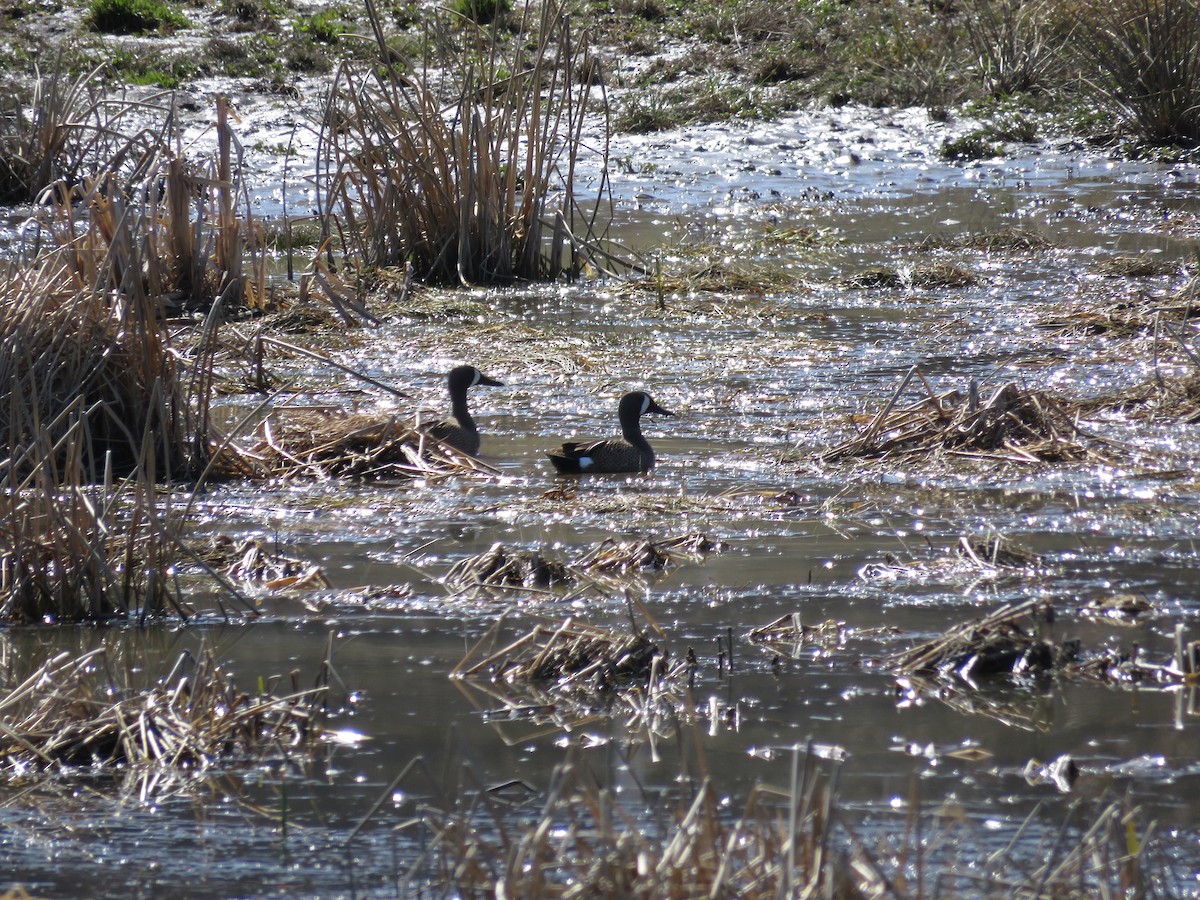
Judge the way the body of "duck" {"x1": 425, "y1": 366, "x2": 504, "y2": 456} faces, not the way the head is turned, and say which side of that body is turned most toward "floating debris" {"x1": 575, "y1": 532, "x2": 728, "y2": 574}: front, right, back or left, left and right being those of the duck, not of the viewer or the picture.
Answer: right

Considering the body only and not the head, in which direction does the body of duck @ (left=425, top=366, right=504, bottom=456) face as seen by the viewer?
to the viewer's right

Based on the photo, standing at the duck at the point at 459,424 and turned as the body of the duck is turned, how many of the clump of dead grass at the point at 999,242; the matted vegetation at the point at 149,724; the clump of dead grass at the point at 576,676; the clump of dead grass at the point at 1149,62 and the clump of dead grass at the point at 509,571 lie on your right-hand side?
3

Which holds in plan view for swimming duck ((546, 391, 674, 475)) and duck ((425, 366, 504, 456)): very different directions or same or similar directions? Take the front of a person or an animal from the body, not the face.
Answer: same or similar directions

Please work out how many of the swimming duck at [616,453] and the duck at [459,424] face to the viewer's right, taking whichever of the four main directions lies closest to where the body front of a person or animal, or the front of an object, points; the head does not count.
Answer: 2

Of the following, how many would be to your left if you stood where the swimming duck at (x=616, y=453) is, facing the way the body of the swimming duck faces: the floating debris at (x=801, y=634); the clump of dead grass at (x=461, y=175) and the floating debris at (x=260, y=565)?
1

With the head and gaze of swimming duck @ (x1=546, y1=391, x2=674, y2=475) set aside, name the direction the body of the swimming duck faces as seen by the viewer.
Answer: to the viewer's right

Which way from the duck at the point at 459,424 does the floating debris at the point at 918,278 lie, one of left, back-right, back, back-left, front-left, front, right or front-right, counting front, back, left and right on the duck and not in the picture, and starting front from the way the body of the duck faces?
front-left

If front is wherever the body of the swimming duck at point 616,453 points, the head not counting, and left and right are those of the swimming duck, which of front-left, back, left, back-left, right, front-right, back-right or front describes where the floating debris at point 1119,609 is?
front-right

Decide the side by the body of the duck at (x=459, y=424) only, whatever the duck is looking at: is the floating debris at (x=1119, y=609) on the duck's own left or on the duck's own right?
on the duck's own right

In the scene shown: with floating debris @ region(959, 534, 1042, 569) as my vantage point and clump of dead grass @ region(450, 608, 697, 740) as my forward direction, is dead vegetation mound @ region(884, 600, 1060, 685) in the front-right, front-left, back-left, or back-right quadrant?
front-left

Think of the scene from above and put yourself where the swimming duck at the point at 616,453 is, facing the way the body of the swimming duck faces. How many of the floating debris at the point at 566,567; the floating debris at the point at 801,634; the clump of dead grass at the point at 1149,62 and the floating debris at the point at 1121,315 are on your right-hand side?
2

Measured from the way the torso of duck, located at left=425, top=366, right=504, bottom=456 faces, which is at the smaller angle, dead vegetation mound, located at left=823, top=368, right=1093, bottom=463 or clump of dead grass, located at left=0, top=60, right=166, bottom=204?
the dead vegetation mound

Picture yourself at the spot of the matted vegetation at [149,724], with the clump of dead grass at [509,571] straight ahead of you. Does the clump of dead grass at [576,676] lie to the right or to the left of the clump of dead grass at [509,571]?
right

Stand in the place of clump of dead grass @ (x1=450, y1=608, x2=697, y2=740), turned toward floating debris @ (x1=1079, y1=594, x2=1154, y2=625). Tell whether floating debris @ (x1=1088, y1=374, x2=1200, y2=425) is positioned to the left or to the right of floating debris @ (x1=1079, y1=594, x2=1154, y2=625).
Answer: left

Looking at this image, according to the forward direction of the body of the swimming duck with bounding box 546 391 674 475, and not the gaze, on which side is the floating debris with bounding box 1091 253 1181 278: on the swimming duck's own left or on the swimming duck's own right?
on the swimming duck's own left

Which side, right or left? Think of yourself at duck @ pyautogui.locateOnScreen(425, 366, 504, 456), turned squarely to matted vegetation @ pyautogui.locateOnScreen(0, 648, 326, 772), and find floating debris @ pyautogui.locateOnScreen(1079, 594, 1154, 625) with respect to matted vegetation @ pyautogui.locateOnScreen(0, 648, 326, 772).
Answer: left

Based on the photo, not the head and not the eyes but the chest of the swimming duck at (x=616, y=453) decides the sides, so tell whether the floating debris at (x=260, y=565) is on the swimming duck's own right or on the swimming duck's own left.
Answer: on the swimming duck's own right

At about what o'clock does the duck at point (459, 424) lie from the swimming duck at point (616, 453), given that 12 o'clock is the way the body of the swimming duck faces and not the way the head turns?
The duck is roughly at 7 o'clock from the swimming duck.

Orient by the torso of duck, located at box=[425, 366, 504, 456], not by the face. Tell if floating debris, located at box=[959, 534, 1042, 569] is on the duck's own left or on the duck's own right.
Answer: on the duck's own right
